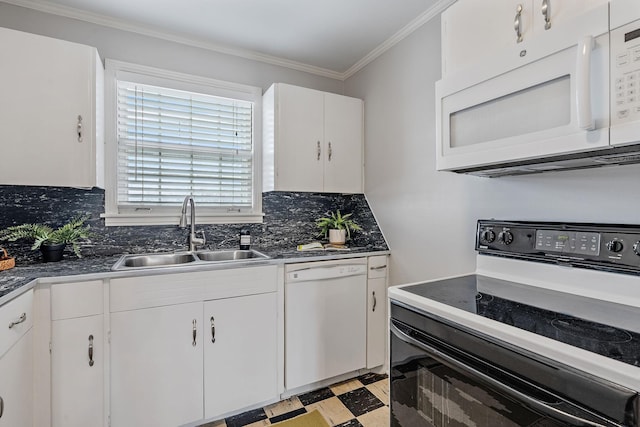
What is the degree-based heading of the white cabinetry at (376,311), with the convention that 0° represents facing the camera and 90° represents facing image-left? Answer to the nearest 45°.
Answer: approximately 315°

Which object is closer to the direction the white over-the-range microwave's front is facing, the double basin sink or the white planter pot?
the double basin sink

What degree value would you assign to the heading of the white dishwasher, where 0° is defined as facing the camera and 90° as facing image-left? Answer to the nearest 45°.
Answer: approximately 315°

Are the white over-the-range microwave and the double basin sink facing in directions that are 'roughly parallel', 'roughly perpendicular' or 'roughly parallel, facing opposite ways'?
roughly perpendicular

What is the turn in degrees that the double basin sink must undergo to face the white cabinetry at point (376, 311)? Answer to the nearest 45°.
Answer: approximately 90° to its left

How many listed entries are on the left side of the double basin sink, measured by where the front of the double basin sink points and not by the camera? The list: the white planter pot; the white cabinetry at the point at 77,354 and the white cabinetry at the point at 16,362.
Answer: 1

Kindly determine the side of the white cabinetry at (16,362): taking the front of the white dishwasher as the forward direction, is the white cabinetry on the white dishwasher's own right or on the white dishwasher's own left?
on the white dishwasher's own right
